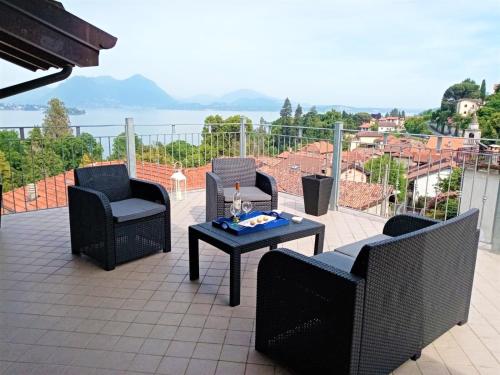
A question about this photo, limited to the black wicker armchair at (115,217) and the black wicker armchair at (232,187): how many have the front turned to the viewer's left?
0

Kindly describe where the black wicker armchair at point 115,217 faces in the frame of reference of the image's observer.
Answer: facing the viewer and to the right of the viewer

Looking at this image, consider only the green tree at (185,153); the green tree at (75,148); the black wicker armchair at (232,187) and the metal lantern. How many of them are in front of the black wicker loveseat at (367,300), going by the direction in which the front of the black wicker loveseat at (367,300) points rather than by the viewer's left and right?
4

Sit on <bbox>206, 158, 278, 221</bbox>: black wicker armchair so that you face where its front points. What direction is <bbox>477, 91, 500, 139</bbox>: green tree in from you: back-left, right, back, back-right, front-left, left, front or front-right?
left

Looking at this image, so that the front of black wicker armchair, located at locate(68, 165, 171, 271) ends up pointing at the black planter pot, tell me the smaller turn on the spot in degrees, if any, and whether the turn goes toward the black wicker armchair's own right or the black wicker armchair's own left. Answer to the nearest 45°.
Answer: approximately 45° to the black wicker armchair's own left

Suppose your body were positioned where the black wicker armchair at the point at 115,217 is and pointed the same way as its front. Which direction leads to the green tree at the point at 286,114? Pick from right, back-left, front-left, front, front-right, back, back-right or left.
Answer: left

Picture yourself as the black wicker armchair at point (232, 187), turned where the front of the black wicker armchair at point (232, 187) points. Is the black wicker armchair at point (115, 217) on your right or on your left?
on your right

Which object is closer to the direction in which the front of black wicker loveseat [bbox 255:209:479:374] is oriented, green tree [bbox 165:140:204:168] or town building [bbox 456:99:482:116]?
the green tree

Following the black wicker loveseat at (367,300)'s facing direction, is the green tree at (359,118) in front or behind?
in front

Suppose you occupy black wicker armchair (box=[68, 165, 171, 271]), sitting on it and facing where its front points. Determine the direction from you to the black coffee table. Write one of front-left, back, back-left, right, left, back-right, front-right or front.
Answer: front

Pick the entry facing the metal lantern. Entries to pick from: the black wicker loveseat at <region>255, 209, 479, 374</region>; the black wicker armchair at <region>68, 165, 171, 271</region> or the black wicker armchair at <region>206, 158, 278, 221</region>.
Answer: the black wicker loveseat at <region>255, 209, 479, 374</region>

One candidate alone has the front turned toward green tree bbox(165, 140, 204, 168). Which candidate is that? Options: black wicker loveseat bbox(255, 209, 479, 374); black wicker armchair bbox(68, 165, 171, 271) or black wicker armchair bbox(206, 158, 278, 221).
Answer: black wicker loveseat bbox(255, 209, 479, 374)

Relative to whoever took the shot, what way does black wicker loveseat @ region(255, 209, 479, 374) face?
facing away from the viewer and to the left of the viewer

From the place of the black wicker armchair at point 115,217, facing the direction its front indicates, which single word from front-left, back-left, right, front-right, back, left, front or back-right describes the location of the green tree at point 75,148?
back-left
